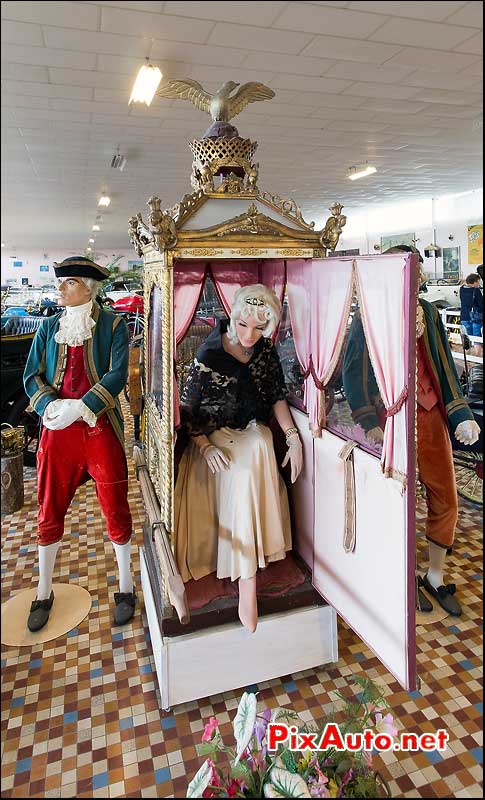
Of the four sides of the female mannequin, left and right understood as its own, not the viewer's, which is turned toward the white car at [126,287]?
back

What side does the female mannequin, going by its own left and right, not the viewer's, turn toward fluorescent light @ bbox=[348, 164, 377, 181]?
back

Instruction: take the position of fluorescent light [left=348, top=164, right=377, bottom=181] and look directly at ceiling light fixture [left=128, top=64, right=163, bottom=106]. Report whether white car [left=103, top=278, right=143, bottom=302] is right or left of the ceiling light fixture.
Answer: right

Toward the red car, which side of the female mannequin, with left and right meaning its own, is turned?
back

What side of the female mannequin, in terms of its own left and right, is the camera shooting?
front
